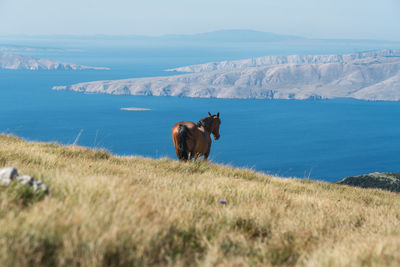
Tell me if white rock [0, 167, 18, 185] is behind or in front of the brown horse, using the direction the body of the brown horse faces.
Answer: behind

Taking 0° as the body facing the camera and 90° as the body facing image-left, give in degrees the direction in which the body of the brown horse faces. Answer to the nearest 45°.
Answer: approximately 225°
